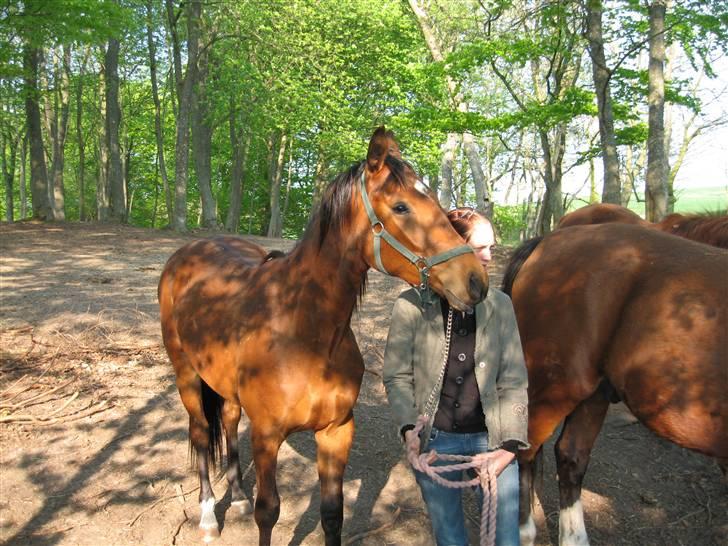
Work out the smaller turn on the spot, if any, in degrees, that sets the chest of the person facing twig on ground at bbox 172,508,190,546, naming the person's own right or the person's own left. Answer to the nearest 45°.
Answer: approximately 135° to the person's own right

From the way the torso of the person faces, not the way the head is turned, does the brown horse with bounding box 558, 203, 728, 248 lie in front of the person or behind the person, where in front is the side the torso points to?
behind

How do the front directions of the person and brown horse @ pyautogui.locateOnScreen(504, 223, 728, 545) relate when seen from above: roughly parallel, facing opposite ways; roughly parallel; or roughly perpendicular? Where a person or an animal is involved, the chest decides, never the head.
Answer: roughly perpendicular

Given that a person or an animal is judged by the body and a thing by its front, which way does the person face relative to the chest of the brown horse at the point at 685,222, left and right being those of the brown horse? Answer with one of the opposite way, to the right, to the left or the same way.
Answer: to the right

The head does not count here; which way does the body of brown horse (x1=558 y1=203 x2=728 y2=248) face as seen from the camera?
to the viewer's right

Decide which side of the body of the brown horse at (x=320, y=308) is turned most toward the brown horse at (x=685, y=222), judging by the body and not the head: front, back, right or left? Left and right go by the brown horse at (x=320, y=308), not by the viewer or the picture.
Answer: left

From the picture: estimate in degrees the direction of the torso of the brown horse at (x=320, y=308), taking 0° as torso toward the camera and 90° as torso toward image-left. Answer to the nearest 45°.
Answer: approximately 315°
